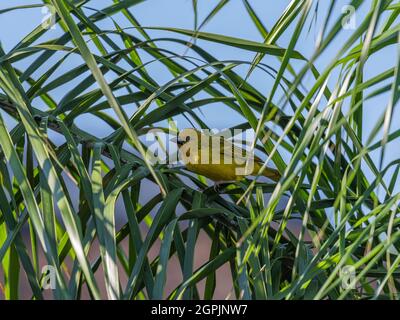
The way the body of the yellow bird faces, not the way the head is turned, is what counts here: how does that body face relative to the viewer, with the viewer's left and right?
facing to the left of the viewer
